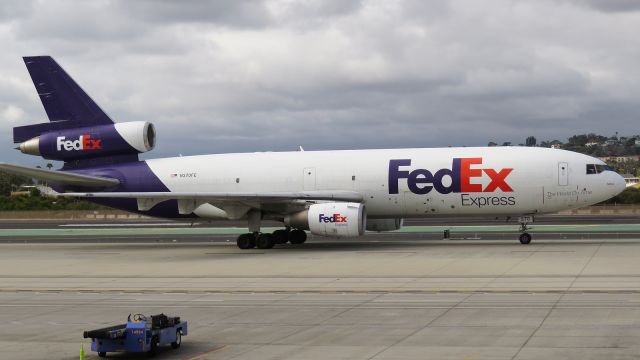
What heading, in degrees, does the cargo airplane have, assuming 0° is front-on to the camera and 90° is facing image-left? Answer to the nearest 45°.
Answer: approximately 270°

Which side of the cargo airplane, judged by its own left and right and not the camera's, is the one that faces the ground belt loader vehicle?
right
